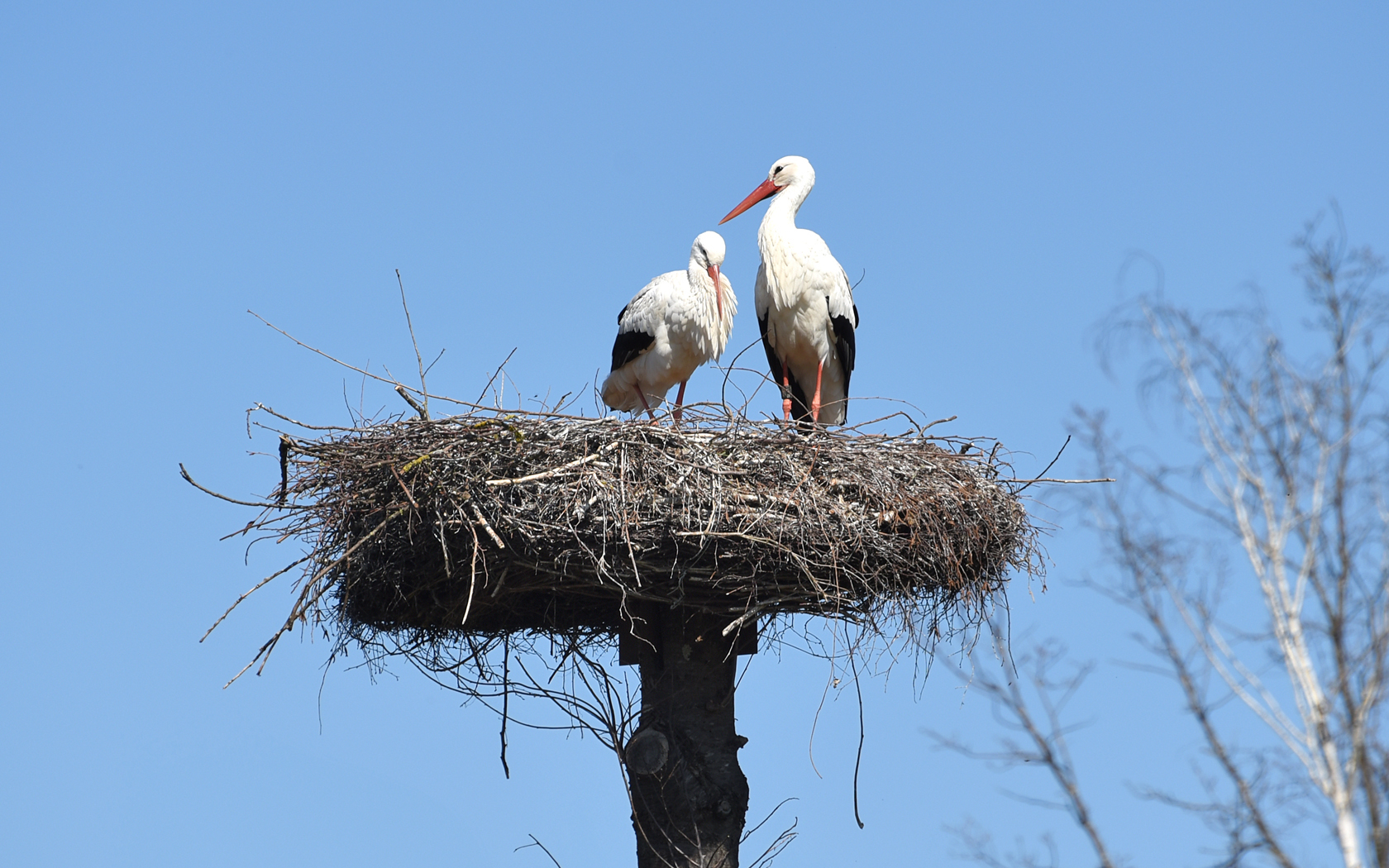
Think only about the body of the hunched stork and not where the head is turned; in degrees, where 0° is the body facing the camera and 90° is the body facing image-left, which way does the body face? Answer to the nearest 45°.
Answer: approximately 315°

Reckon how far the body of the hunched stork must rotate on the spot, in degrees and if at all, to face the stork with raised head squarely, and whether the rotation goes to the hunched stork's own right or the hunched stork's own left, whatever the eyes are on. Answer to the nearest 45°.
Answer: approximately 45° to the hunched stork's own left

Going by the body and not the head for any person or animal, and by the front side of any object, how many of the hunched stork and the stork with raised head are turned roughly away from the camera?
0

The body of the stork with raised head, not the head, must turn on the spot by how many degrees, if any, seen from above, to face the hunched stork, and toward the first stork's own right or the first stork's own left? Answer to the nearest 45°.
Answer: approximately 45° to the first stork's own right

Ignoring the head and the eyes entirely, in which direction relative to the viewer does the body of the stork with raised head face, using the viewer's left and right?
facing the viewer and to the left of the viewer
